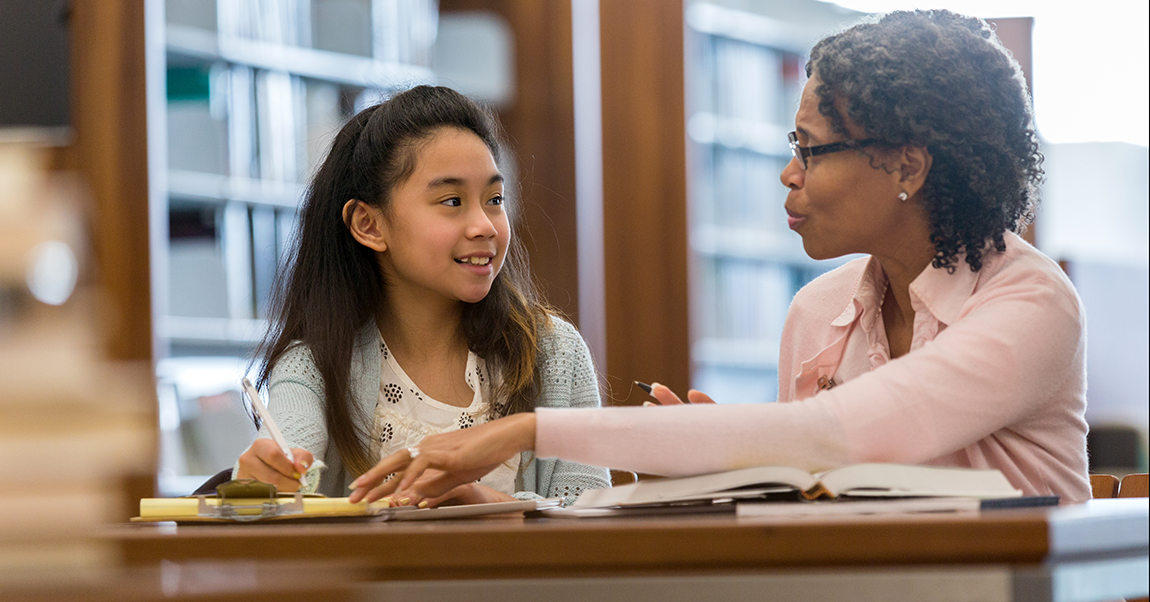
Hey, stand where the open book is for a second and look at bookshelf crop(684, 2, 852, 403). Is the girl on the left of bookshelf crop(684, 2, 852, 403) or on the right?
left

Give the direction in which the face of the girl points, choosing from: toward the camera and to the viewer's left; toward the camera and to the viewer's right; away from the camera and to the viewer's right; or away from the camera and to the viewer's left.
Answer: toward the camera and to the viewer's right

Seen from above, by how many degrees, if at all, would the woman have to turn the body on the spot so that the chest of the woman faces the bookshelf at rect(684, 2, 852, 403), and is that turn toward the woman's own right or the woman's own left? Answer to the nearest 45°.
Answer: approximately 135° to the woman's own right

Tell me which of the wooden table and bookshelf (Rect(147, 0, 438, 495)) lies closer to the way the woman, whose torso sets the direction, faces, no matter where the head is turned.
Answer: the wooden table

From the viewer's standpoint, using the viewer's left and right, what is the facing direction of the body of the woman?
facing the viewer and to the left of the viewer

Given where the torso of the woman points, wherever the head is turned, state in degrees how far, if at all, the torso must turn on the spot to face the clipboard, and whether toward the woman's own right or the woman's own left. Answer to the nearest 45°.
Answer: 0° — they already face it

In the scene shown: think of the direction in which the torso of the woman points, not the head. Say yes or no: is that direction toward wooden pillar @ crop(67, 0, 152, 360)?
no

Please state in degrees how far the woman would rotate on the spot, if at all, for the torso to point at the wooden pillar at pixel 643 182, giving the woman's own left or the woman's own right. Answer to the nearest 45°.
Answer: approximately 135° to the woman's own right

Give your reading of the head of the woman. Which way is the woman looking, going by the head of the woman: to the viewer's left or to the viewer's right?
to the viewer's left
